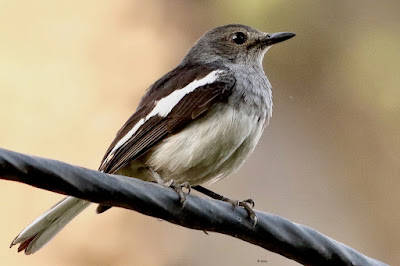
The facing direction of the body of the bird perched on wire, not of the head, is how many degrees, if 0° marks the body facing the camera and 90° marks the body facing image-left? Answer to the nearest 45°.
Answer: approximately 270°
